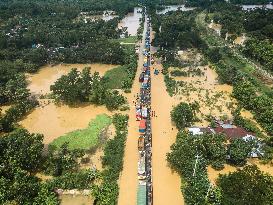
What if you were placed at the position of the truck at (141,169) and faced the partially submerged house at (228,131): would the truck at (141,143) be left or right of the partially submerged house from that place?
left
